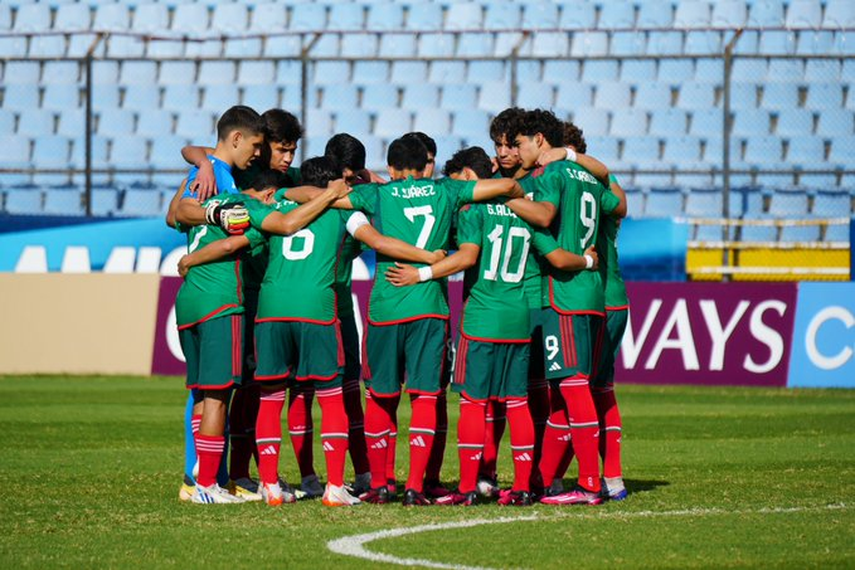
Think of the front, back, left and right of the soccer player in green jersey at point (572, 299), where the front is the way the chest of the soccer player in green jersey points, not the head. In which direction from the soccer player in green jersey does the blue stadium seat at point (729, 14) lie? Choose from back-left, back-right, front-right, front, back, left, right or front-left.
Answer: front-right

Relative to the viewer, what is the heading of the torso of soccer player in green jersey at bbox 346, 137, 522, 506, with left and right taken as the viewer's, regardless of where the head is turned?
facing away from the viewer

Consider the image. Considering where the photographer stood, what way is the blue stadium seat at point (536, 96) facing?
facing the viewer

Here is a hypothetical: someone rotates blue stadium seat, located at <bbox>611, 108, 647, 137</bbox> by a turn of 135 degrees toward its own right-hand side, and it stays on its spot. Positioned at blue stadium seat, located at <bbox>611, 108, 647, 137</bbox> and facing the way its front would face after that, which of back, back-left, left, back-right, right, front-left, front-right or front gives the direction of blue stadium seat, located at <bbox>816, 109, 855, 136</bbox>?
back-right

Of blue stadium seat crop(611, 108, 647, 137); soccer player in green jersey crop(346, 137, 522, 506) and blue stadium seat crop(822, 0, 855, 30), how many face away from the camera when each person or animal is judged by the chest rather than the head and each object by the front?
1

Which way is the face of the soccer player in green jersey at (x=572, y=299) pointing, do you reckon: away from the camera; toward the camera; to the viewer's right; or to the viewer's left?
to the viewer's left

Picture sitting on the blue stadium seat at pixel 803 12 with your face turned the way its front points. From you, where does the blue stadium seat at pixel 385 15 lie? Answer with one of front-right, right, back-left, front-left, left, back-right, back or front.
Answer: right

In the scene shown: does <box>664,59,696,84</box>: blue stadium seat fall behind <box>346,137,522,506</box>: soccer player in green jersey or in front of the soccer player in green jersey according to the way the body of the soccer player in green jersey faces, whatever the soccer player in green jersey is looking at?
in front

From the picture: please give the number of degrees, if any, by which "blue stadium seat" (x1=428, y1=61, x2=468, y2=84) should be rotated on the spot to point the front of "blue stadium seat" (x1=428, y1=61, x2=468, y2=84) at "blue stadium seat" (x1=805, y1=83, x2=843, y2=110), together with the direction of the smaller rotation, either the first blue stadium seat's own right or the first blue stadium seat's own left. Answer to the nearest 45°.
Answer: approximately 90° to the first blue stadium seat's own left

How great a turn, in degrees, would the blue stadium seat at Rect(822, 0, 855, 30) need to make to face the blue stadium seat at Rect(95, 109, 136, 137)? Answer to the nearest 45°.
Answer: approximately 90° to its right

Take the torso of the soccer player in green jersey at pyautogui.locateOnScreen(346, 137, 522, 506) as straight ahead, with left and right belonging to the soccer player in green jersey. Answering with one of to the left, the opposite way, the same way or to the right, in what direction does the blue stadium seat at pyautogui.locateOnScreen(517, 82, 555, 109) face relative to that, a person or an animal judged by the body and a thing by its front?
the opposite way

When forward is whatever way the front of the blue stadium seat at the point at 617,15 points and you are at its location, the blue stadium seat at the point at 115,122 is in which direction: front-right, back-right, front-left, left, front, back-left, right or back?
right

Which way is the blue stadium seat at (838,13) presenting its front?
toward the camera

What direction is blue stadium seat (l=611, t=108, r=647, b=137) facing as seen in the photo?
toward the camera

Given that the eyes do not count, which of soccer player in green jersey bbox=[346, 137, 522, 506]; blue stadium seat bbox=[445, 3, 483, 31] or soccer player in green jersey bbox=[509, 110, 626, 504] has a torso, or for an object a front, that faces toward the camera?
the blue stadium seat

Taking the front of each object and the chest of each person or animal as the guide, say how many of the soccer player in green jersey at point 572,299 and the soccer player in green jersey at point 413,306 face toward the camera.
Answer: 0
